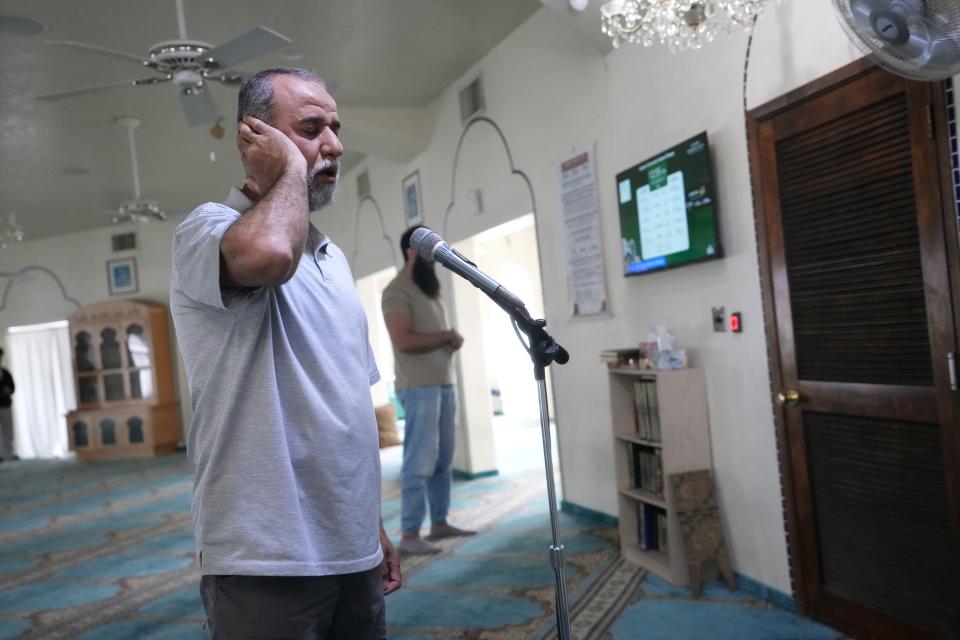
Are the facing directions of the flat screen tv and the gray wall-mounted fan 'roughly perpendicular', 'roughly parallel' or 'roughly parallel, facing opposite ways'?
roughly parallel

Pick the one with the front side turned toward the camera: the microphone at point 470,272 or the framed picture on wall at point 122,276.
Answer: the framed picture on wall

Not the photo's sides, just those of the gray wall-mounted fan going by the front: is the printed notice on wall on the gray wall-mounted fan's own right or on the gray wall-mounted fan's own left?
on the gray wall-mounted fan's own right

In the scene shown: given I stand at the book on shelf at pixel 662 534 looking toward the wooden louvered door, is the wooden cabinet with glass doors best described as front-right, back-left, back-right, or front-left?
back-right

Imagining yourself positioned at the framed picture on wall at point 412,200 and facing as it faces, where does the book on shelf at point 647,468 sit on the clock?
The book on shelf is roughly at 10 o'clock from the framed picture on wall.

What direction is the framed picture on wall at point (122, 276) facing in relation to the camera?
toward the camera

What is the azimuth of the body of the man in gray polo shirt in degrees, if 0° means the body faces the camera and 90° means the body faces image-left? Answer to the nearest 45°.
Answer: approximately 315°

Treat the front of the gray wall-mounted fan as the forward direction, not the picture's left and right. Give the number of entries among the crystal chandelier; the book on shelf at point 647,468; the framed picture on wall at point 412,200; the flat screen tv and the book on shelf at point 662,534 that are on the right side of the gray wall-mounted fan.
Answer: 5

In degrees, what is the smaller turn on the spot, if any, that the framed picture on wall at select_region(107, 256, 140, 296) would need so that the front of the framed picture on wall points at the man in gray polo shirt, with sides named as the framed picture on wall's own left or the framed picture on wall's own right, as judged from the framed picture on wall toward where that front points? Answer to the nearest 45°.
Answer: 0° — it already faces them

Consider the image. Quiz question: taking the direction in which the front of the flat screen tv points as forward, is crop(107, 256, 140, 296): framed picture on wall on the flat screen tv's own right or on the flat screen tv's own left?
on the flat screen tv's own right

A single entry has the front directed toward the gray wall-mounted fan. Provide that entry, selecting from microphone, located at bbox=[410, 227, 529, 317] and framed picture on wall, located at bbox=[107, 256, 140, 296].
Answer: the framed picture on wall

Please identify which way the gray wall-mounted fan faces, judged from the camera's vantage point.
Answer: facing the viewer and to the left of the viewer

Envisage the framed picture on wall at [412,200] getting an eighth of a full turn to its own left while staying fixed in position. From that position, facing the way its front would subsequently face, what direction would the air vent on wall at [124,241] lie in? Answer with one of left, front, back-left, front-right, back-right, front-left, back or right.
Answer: back-right

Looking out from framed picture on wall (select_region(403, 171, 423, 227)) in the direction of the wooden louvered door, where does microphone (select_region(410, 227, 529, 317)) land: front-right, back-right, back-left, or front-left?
front-right

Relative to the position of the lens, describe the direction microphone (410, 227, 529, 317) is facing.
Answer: facing to the left of the viewer

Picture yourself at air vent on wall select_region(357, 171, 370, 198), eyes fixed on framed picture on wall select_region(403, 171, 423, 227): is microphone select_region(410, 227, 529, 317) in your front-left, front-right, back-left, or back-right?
front-right

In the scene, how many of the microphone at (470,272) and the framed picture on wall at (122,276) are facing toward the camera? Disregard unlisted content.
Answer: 1
